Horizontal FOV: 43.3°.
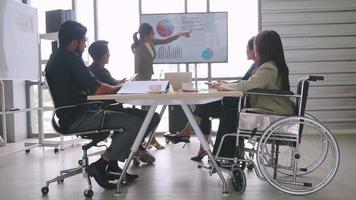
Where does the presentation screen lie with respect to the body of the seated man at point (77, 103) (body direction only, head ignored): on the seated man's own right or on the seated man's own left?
on the seated man's own left

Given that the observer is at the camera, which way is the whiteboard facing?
facing the viewer and to the right of the viewer

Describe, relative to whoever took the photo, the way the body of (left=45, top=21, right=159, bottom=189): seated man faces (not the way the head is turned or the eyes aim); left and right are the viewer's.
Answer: facing to the right of the viewer

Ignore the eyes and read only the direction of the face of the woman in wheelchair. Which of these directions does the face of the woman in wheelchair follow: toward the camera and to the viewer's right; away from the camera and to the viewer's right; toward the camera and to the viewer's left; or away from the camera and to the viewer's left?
away from the camera and to the viewer's left

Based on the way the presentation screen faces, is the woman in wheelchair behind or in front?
in front

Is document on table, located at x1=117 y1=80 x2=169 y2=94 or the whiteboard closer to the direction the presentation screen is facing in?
the document on table

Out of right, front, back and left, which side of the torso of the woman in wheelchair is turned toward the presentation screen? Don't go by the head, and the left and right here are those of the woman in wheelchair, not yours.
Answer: right

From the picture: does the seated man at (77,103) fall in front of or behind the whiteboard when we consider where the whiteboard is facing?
in front

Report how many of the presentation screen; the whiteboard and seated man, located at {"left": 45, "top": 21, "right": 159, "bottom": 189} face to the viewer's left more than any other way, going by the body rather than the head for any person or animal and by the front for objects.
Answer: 0

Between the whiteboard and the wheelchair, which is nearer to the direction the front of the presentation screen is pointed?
the wheelchair

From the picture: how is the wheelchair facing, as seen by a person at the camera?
facing to the left of the viewer

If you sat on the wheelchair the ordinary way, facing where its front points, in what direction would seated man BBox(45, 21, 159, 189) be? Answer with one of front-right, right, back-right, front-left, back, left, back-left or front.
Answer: front

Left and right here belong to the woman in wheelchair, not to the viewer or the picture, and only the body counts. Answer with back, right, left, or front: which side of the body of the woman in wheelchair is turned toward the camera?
left

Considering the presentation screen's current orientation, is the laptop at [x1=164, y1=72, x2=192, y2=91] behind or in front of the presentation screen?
in front

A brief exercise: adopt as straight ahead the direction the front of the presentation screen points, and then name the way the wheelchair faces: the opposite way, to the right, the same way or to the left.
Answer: to the right

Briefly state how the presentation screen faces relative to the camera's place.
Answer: facing the viewer

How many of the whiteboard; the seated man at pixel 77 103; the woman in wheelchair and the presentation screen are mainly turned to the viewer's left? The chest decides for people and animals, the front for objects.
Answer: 1

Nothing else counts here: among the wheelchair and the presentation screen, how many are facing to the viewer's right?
0
